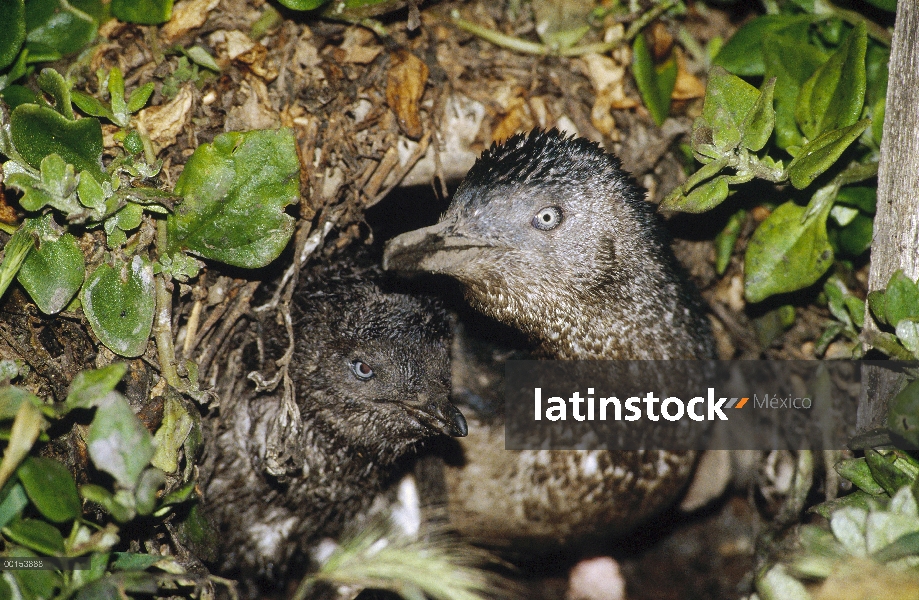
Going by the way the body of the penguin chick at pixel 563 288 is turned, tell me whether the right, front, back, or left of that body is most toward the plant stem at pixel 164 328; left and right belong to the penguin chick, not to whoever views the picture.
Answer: front

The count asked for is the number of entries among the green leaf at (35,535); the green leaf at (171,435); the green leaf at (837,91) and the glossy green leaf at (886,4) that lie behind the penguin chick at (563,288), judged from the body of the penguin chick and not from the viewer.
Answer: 2

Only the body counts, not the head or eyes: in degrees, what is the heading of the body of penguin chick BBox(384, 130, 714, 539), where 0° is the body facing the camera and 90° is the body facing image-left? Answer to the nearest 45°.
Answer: approximately 90°

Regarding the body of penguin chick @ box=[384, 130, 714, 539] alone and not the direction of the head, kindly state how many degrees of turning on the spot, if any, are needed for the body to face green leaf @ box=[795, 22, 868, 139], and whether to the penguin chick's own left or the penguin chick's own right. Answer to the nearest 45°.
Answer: approximately 180°

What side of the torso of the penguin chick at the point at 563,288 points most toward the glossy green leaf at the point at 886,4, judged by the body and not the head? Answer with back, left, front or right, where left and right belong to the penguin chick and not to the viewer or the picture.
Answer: back
